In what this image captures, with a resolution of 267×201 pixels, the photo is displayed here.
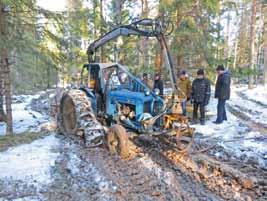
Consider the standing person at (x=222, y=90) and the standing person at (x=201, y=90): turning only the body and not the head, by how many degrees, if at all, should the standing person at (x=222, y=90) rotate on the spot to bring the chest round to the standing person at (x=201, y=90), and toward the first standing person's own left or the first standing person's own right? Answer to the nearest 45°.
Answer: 0° — they already face them

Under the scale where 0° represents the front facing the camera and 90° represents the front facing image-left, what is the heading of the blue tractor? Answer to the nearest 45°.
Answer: approximately 315°

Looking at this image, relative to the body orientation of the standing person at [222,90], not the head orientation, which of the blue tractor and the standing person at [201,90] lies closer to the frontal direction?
the standing person

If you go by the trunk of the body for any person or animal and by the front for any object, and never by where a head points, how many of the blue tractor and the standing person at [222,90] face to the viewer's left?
1

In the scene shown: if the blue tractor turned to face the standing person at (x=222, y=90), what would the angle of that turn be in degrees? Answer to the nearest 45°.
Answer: approximately 90° to its left

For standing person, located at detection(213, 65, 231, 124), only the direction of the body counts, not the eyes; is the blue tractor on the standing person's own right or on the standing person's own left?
on the standing person's own left

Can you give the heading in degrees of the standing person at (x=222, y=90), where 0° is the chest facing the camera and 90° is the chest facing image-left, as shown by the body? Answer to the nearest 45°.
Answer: approximately 90°
